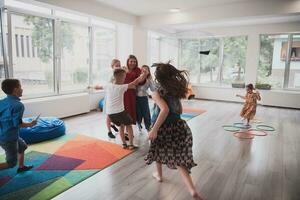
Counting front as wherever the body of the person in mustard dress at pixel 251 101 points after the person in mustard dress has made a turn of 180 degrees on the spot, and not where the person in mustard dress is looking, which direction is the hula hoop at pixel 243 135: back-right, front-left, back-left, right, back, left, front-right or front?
back-right

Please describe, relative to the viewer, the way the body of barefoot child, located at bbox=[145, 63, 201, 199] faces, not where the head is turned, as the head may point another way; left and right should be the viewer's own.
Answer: facing away from the viewer and to the left of the viewer

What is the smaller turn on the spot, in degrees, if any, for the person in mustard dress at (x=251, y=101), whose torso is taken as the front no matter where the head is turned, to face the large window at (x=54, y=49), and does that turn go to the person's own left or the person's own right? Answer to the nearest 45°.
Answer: approximately 45° to the person's own right

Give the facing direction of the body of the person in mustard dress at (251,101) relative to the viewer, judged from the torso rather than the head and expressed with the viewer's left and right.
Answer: facing the viewer and to the left of the viewer

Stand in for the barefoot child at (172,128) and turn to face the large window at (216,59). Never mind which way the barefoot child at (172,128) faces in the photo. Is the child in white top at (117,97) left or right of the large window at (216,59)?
left

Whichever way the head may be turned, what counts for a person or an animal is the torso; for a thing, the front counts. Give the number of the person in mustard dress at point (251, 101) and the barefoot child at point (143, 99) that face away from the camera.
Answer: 0

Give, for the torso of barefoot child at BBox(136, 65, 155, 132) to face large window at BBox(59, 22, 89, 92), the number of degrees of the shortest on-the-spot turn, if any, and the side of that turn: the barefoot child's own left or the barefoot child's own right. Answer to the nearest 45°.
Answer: approximately 90° to the barefoot child's own right

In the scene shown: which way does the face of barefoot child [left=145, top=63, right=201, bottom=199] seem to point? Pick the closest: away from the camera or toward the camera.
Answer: away from the camera

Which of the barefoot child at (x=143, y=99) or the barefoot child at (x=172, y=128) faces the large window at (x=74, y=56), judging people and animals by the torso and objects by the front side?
the barefoot child at (x=172, y=128)

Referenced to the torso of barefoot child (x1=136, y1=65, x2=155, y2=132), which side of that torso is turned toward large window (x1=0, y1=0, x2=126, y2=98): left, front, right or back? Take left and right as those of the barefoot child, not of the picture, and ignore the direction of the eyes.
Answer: right

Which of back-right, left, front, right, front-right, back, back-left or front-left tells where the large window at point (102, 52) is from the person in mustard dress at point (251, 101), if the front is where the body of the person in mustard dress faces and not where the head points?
front-right

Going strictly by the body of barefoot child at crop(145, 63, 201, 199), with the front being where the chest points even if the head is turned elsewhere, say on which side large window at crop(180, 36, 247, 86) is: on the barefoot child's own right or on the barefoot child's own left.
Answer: on the barefoot child's own right
